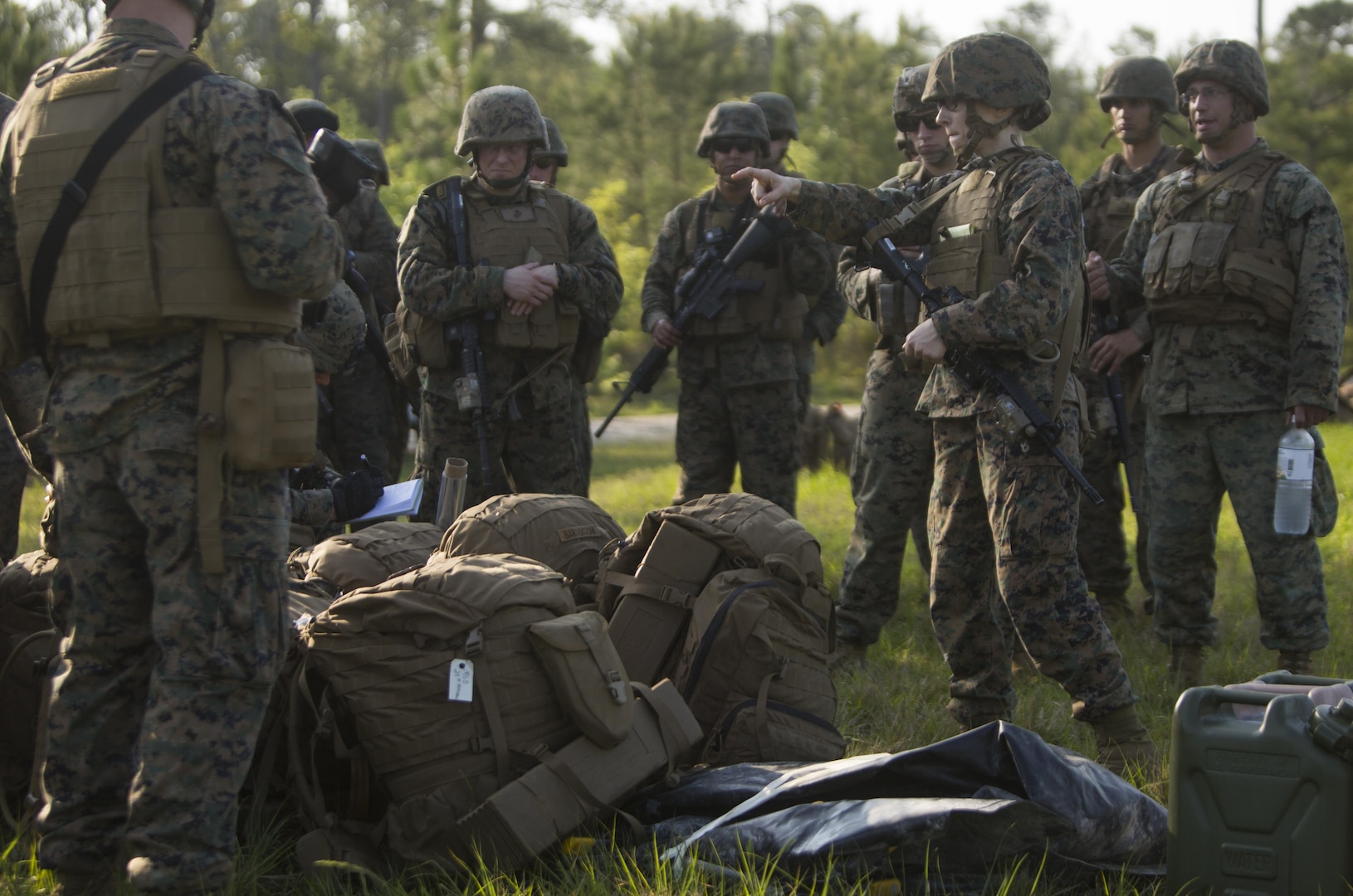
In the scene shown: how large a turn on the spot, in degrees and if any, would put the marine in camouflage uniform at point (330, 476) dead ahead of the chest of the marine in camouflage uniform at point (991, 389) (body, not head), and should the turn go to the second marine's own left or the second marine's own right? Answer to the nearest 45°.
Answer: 0° — they already face them

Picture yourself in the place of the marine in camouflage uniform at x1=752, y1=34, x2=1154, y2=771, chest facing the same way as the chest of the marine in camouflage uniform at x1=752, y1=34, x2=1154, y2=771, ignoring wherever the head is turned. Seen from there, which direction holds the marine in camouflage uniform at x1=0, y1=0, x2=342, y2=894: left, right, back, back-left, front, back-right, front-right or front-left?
front-left

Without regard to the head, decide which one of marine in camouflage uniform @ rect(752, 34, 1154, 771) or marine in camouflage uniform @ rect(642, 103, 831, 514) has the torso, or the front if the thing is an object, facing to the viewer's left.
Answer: marine in camouflage uniform @ rect(752, 34, 1154, 771)

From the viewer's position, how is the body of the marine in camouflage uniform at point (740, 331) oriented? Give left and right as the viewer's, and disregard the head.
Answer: facing the viewer

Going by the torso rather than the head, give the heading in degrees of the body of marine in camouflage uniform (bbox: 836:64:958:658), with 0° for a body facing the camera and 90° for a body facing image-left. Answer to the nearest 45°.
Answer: approximately 45°

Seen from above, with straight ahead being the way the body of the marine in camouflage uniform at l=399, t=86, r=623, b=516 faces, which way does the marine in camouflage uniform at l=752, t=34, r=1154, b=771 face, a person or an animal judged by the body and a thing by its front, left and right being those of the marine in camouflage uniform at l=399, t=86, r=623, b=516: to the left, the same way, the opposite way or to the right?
to the right

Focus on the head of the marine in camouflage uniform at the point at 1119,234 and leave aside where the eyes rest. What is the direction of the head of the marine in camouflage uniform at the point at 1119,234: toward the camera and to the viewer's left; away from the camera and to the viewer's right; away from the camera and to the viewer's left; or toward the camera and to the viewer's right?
toward the camera and to the viewer's left

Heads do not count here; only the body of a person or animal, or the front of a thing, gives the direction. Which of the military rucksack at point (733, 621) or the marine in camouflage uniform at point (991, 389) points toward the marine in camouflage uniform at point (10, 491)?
the marine in camouflage uniform at point (991, 389)

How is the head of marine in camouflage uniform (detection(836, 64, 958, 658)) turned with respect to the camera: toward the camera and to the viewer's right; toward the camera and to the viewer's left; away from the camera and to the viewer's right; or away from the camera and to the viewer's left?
toward the camera and to the viewer's left

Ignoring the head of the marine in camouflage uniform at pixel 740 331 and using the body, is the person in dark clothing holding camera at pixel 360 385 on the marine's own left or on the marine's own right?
on the marine's own right

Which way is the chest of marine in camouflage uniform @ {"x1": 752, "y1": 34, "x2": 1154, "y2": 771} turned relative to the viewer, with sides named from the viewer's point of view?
facing to the left of the viewer

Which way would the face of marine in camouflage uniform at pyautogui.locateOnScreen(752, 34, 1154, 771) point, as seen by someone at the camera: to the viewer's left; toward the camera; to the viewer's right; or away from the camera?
to the viewer's left

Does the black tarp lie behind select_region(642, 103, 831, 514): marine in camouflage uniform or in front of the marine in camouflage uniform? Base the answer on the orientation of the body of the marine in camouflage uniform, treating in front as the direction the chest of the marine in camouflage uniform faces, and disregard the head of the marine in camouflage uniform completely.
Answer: in front

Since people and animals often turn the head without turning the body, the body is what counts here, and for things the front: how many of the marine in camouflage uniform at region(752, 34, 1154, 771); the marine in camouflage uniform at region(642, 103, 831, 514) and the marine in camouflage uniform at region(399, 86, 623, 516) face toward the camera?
2
